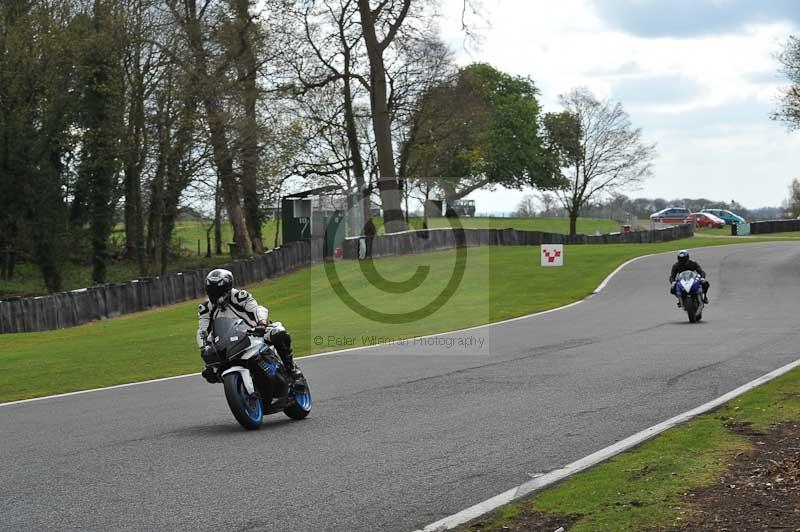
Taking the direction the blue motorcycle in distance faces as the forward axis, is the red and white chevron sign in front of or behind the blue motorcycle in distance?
behind

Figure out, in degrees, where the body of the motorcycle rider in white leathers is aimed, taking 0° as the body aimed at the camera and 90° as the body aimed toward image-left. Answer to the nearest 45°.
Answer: approximately 45°

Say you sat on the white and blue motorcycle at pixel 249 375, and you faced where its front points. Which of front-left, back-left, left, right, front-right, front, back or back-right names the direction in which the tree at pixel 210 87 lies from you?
back-right

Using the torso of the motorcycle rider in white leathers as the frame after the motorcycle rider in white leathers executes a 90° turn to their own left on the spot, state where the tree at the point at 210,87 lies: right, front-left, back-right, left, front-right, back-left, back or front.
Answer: back-left

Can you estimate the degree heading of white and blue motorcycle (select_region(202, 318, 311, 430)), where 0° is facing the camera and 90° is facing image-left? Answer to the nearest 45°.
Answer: approximately 45°

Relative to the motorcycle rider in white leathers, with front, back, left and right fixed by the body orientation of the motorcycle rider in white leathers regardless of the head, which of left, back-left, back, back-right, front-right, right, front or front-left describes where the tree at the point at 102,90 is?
back-right

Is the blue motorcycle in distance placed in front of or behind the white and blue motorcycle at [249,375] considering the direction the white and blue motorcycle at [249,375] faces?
behind

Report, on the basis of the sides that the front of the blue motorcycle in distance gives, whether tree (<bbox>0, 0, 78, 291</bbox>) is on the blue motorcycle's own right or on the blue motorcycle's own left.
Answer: on the blue motorcycle's own right

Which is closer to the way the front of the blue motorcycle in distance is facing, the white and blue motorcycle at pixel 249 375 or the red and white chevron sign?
the white and blue motorcycle

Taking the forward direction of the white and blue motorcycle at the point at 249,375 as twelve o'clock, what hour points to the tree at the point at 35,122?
The tree is roughly at 4 o'clock from the white and blue motorcycle.
